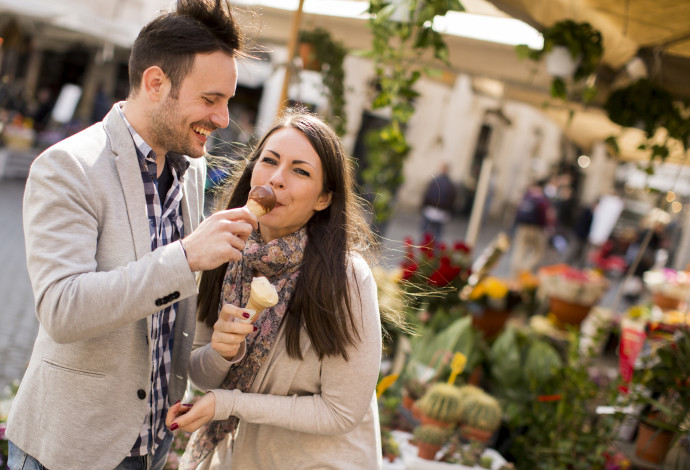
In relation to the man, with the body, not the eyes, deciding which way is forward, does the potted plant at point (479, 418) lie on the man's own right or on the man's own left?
on the man's own left

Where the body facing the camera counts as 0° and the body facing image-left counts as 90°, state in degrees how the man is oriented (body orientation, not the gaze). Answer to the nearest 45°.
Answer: approximately 315°

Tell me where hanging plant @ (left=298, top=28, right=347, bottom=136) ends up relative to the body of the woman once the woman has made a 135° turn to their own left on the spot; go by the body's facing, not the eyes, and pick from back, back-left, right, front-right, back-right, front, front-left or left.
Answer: left

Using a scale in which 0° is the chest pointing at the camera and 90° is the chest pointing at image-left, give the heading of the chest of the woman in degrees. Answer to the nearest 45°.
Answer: approximately 45°

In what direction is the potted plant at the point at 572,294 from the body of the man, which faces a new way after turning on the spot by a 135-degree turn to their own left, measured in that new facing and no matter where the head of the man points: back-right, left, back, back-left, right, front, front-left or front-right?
front-right

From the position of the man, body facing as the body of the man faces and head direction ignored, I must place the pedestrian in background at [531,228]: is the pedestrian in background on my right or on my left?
on my left

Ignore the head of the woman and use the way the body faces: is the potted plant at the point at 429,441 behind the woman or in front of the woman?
behind

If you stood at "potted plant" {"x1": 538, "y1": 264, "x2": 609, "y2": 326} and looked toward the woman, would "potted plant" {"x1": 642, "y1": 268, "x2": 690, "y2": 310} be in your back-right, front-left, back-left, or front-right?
back-left
